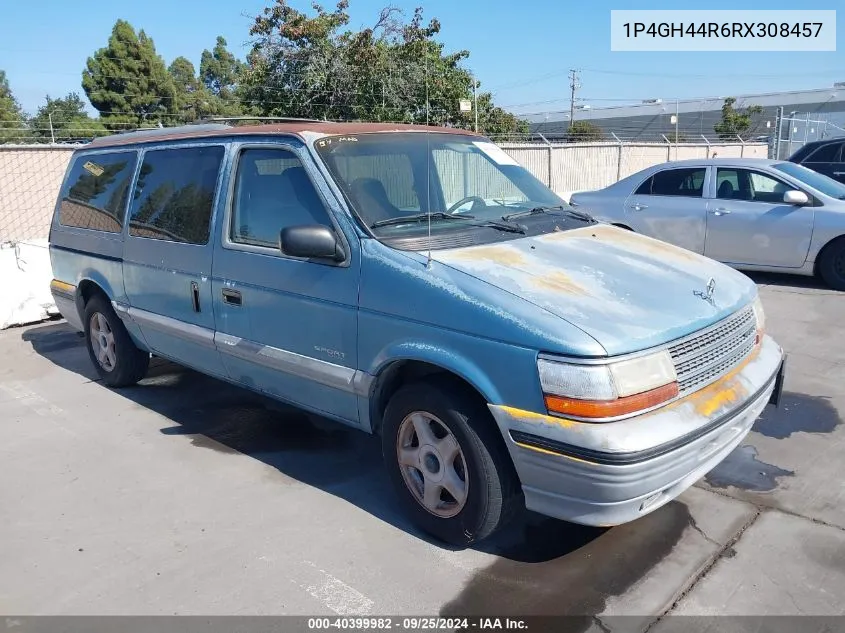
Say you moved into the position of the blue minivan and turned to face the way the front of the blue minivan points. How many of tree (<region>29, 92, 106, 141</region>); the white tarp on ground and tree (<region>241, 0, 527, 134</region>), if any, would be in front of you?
0

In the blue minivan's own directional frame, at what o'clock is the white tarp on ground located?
The white tarp on ground is roughly at 6 o'clock from the blue minivan.

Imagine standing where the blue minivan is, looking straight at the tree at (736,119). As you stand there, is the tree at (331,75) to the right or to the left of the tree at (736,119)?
left

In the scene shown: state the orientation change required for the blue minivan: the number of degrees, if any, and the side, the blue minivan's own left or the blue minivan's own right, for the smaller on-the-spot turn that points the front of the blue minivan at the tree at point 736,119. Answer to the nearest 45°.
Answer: approximately 90° to the blue minivan's own left

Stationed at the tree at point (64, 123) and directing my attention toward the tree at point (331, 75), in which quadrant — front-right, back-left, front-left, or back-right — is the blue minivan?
front-right

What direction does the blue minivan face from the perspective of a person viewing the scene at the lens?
facing the viewer and to the right of the viewer

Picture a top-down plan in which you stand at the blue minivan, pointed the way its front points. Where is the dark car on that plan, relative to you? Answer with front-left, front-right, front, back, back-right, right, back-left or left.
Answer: left

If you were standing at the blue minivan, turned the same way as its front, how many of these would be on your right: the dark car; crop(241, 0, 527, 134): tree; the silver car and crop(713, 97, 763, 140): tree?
0

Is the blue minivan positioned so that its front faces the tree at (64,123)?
no

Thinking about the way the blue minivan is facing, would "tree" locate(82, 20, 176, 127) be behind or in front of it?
behind

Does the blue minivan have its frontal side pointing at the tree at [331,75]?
no

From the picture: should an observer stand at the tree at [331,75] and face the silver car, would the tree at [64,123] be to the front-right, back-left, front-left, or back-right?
back-right

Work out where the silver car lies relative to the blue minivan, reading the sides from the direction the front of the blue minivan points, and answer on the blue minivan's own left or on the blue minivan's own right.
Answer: on the blue minivan's own left
